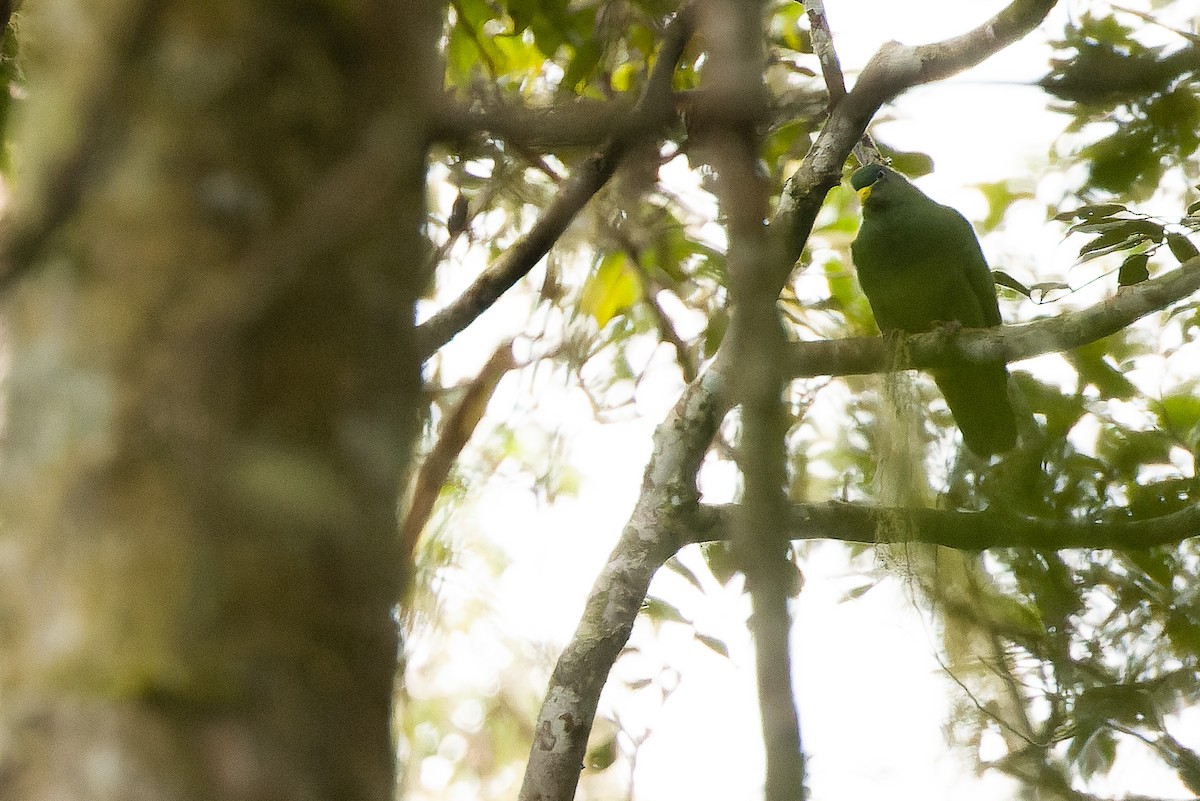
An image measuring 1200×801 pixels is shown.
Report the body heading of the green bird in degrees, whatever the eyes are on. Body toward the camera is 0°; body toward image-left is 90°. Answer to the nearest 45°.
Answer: approximately 45°
